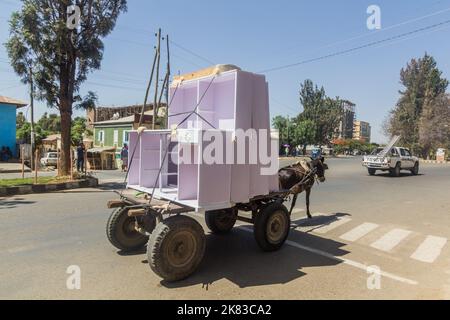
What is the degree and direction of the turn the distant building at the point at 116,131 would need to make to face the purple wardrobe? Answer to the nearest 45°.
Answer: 0° — it already faces it

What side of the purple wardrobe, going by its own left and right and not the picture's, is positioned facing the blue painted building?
right

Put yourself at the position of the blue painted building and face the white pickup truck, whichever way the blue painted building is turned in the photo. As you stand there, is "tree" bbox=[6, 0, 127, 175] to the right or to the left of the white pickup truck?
right

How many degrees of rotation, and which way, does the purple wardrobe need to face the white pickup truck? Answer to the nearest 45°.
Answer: approximately 180°

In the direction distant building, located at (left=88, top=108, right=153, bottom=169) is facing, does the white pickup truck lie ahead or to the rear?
ahead

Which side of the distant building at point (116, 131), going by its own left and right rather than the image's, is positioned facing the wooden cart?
front

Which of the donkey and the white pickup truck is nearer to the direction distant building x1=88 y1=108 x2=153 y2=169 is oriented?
the donkey

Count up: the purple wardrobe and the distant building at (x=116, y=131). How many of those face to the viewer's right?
0

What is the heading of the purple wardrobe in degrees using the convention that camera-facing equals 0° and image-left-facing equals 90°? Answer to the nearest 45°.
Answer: approximately 45°

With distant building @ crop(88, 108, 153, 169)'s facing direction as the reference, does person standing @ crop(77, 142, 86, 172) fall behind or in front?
in front
